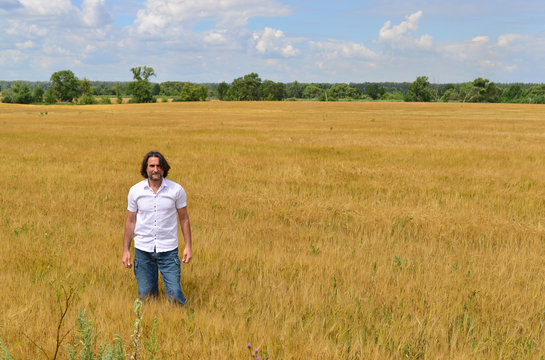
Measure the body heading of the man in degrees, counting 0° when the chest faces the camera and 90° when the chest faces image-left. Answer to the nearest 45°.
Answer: approximately 0°
